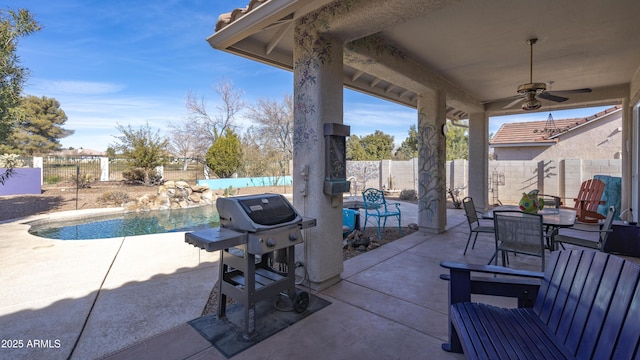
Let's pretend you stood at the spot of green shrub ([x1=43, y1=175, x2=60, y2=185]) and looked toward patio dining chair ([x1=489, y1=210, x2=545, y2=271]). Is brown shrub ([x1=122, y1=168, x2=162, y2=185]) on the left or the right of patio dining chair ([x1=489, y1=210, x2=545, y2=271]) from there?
left

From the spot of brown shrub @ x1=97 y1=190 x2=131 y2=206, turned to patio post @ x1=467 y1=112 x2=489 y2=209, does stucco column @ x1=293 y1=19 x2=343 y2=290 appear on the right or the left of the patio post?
right

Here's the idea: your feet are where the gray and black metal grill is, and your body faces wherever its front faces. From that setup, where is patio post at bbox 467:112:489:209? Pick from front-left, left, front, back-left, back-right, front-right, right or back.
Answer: left

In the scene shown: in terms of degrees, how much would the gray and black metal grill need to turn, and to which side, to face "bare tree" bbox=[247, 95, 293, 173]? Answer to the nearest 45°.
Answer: approximately 135° to its left

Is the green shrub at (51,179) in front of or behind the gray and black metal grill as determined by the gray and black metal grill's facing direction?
behind

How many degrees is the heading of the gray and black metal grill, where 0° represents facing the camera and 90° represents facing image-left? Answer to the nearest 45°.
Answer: approximately 315°

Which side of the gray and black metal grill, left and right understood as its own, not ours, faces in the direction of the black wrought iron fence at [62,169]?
back

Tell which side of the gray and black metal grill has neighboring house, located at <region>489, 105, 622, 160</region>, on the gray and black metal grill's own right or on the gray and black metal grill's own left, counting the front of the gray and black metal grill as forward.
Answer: on the gray and black metal grill's own left
